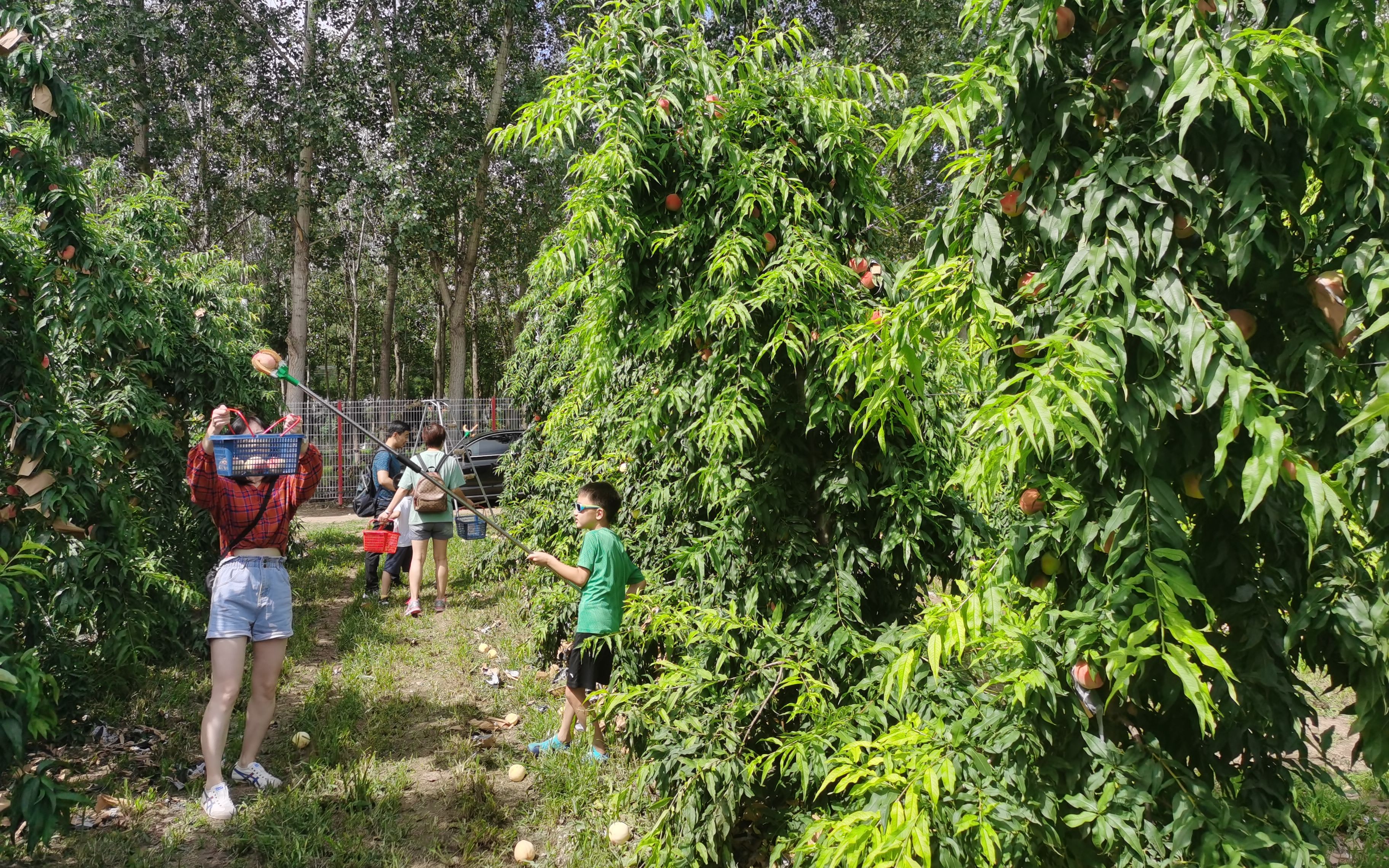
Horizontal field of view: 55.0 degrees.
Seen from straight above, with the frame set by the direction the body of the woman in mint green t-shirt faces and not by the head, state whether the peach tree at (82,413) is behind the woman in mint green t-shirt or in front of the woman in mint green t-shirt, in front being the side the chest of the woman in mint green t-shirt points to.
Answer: behind

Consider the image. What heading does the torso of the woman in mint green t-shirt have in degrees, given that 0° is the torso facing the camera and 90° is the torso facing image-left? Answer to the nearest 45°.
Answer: approximately 180°

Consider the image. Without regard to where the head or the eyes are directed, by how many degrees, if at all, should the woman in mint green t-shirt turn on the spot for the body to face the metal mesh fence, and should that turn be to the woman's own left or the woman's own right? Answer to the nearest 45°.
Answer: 0° — they already face it

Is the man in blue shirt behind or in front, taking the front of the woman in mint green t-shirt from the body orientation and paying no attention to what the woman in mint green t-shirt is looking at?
in front

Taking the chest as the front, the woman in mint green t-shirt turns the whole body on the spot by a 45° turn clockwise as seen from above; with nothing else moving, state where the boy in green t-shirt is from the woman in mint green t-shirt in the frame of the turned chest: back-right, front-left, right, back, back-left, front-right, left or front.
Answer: back-right

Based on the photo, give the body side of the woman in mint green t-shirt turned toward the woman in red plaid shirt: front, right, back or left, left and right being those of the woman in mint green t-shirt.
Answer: back

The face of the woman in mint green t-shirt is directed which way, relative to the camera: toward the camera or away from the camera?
away from the camera

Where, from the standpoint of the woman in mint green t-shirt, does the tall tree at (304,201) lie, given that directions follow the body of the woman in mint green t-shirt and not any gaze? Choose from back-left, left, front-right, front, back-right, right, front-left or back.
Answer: front

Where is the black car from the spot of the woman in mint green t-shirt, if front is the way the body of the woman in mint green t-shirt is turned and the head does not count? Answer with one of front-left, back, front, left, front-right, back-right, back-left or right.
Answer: front

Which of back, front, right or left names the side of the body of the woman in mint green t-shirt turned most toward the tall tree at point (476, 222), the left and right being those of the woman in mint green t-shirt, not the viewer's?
front
